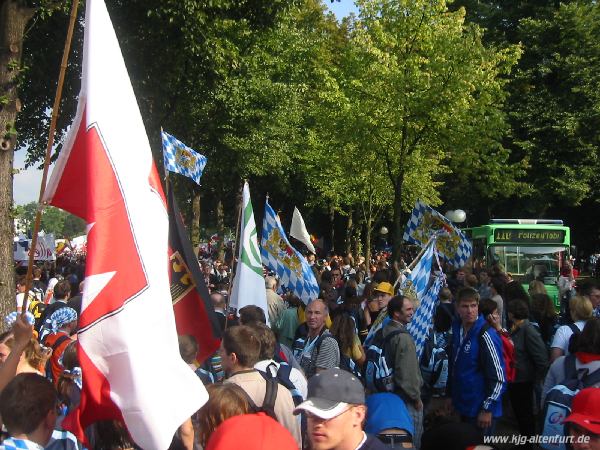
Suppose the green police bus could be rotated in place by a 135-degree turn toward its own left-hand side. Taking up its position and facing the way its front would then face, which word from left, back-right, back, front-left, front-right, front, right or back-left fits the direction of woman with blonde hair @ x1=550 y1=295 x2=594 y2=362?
back-right

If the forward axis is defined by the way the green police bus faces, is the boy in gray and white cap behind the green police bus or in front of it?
in front

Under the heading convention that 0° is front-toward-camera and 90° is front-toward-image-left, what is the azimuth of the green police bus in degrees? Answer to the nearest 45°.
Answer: approximately 0°

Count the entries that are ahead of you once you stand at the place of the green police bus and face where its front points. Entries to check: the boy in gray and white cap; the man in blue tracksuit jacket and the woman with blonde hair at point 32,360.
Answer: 3

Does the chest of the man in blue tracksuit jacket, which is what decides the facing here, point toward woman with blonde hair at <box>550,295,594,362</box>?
no

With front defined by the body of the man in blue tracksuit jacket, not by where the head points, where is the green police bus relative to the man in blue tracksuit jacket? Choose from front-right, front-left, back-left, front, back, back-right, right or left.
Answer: back-right

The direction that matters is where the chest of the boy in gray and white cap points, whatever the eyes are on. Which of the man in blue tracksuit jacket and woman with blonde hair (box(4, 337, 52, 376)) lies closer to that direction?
the woman with blonde hair

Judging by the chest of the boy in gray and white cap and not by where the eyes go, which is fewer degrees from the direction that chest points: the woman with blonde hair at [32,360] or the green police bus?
the woman with blonde hair

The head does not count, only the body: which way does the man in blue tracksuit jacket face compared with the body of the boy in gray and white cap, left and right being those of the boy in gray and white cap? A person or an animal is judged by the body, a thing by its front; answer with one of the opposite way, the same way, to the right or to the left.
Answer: the same way

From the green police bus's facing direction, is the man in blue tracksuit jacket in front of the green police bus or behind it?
in front

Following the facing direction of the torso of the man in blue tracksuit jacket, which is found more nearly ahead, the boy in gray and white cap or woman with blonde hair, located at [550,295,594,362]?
the boy in gray and white cap

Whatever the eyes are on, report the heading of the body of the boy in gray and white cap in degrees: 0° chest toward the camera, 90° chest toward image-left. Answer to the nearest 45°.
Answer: approximately 45°

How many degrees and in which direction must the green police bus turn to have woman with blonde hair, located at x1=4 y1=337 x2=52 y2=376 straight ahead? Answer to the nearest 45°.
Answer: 0° — it already faces them

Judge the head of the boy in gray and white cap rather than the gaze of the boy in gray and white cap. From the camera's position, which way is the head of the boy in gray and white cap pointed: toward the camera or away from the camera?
toward the camera

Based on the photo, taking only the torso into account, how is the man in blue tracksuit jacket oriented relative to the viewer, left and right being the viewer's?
facing the viewer and to the left of the viewer

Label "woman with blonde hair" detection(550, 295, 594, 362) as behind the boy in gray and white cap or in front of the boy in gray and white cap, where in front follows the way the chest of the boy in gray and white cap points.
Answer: behind

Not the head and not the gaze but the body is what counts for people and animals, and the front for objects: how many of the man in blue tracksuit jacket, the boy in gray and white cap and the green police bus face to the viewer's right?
0
